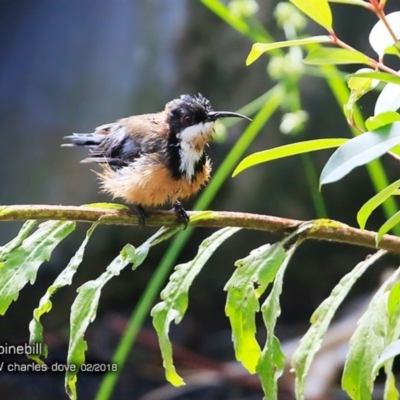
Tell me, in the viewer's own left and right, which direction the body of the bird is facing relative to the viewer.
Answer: facing the viewer and to the right of the viewer
